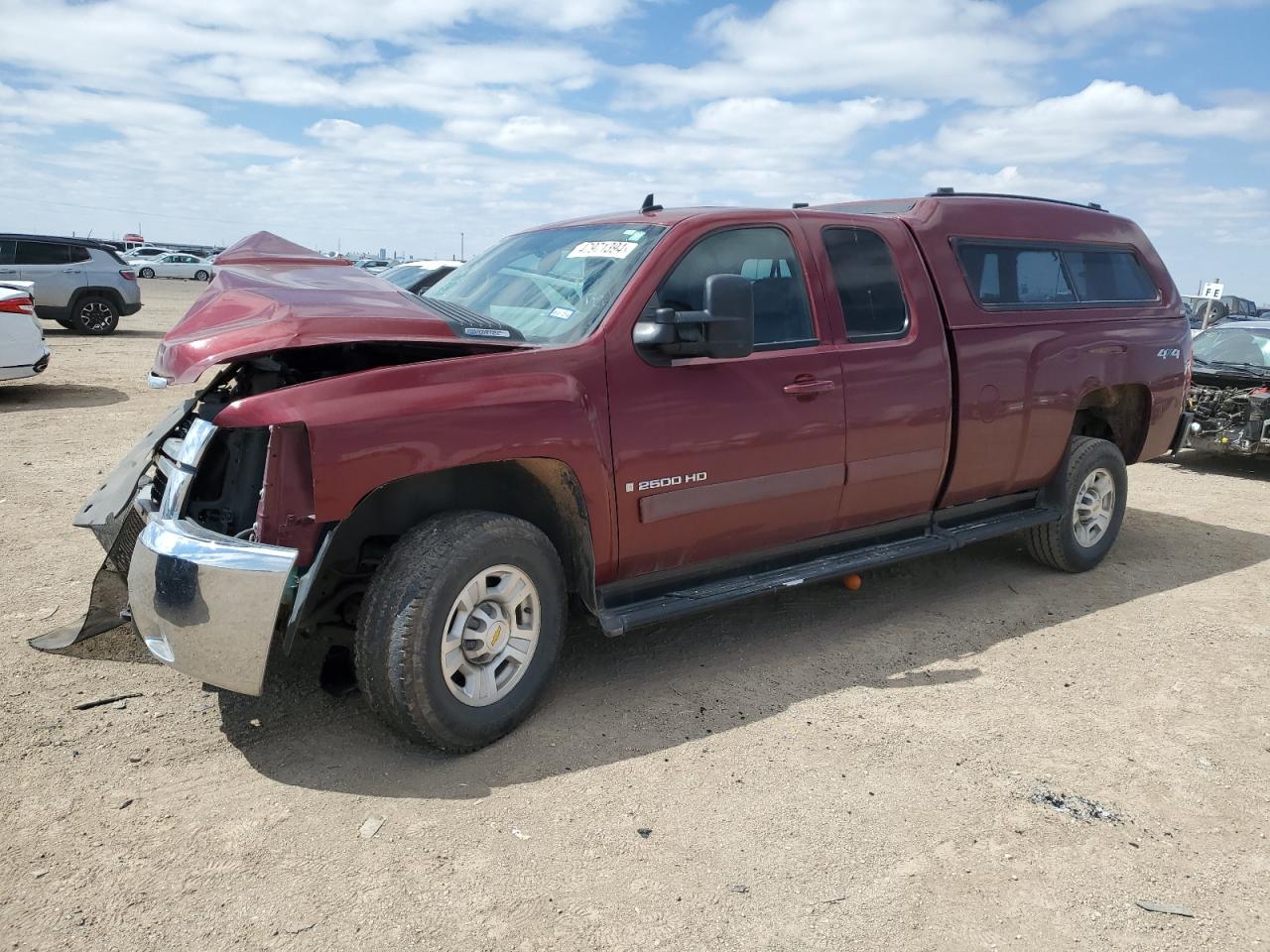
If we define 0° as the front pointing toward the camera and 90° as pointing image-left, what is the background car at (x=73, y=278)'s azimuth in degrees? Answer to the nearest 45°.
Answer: approximately 90°

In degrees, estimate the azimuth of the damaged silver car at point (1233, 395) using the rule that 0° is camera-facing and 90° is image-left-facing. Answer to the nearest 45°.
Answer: approximately 0°

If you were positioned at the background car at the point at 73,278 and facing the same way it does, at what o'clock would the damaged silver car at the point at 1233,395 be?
The damaged silver car is roughly at 8 o'clock from the background car.

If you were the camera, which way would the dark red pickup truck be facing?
facing the viewer and to the left of the viewer

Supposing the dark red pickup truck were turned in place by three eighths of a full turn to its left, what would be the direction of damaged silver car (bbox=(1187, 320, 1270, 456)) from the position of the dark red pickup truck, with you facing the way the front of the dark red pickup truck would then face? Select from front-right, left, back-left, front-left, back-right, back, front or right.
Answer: front-left

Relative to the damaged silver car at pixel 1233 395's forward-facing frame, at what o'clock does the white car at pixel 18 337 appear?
The white car is roughly at 2 o'clock from the damaged silver car.

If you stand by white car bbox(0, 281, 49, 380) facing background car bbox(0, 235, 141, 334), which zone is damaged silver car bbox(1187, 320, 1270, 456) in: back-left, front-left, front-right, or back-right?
back-right

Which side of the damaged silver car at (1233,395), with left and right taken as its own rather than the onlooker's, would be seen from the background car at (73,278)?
right

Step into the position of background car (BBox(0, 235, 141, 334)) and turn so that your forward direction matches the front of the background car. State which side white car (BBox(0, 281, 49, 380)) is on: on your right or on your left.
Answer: on your left

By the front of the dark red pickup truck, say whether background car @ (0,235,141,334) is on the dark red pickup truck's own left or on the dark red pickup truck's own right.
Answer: on the dark red pickup truck's own right

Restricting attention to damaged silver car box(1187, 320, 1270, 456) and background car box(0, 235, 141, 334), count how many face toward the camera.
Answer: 1
